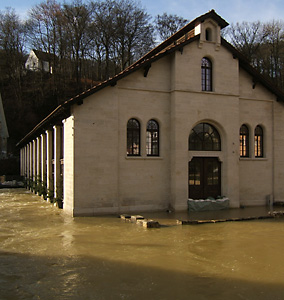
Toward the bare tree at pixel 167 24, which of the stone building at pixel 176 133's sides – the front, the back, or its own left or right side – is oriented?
back

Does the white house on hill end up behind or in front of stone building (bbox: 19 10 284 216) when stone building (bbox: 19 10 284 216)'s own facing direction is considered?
behind

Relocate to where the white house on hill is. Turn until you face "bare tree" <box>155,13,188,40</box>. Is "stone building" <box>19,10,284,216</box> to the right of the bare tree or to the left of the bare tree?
right
